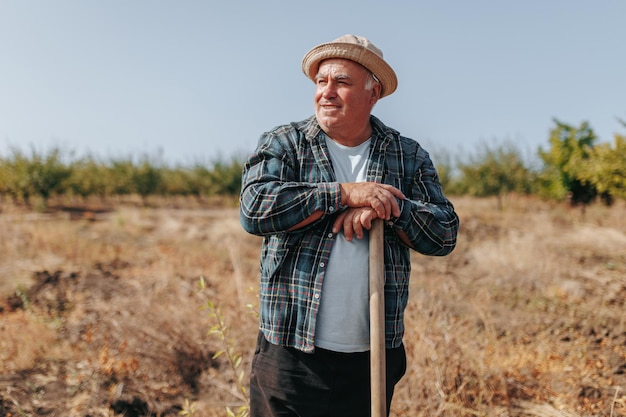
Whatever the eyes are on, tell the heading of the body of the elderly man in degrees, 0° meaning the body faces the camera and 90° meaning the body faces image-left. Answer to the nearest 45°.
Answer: approximately 0°

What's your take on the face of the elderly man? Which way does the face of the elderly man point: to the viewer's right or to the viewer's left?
to the viewer's left

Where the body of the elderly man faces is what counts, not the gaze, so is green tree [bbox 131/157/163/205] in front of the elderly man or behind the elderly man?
behind

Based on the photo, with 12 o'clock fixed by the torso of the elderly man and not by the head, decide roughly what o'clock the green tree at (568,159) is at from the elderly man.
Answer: The green tree is roughly at 7 o'clock from the elderly man.
